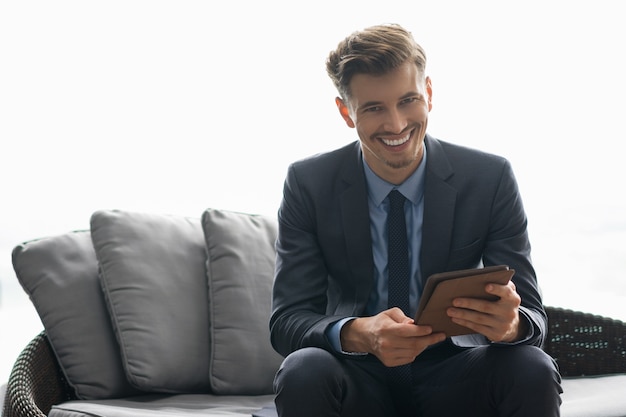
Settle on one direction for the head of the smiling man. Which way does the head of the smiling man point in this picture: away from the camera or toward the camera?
toward the camera

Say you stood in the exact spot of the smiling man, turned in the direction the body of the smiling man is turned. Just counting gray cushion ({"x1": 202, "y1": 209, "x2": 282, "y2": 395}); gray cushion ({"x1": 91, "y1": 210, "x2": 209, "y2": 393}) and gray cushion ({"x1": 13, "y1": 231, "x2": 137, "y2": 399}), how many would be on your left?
0

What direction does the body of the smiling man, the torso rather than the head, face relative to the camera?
toward the camera

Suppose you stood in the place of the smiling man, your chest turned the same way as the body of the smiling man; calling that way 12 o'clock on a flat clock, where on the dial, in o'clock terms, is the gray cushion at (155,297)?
The gray cushion is roughly at 4 o'clock from the smiling man.
